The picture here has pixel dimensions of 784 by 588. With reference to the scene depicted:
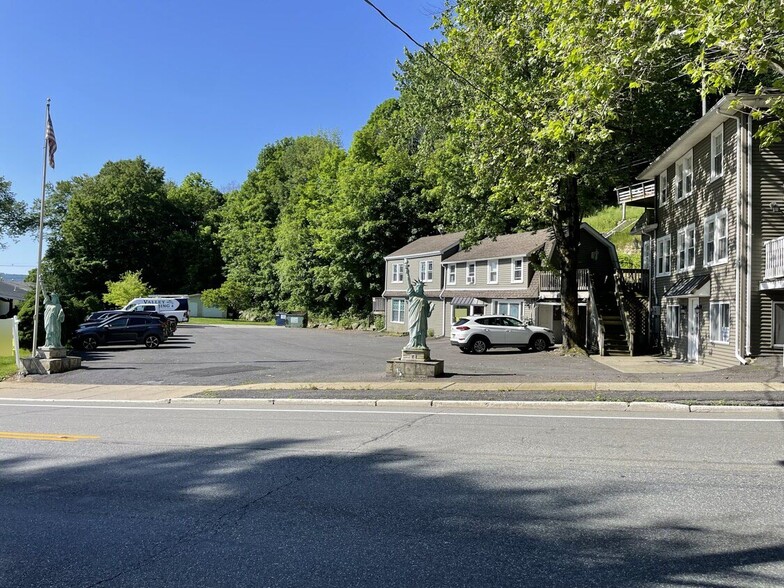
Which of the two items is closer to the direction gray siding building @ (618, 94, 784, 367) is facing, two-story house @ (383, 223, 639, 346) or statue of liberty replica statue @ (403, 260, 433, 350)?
the statue of liberty replica statue

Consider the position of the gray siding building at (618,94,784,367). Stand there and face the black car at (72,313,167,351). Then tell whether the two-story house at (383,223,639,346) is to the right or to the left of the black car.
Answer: right

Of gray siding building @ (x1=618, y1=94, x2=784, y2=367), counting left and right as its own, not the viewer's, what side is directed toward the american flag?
front

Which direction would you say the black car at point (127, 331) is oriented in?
to the viewer's left

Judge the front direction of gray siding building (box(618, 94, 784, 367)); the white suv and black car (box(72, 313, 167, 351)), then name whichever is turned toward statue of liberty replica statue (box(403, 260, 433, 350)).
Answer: the gray siding building

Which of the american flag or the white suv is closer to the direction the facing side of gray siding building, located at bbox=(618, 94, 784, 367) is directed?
the american flag

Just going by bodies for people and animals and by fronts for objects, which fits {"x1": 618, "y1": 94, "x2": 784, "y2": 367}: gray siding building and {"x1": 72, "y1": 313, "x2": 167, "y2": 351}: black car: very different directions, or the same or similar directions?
same or similar directions
